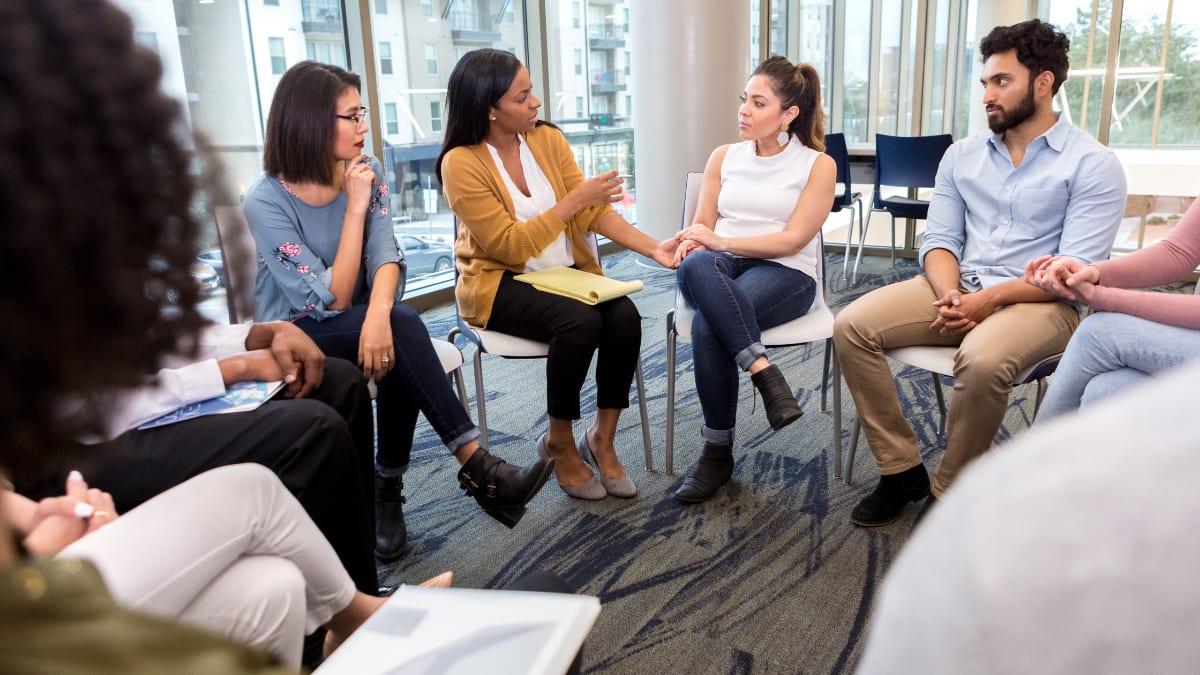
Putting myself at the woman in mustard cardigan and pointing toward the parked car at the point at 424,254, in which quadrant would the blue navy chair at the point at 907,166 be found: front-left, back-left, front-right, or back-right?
front-right

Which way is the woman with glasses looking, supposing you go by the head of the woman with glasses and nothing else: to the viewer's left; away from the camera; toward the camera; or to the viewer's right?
to the viewer's right

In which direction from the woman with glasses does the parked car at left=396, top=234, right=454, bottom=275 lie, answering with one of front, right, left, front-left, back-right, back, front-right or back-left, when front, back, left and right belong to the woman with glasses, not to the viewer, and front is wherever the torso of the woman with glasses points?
back-left

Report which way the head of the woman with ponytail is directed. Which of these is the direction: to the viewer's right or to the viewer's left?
to the viewer's left

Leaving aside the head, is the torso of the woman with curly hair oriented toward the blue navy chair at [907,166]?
yes

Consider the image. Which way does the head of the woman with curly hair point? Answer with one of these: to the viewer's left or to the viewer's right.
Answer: to the viewer's right

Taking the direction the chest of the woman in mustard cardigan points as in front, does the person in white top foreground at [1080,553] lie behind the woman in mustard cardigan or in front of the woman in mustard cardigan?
in front

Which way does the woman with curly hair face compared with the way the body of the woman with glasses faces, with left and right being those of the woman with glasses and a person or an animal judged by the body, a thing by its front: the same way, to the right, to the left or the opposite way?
to the left

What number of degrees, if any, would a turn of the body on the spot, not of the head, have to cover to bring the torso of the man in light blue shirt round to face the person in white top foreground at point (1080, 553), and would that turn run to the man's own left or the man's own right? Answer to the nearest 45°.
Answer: approximately 45° to the man's own left

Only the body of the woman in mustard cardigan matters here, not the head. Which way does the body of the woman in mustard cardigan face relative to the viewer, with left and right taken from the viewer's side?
facing the viewer and to the right of the viewer

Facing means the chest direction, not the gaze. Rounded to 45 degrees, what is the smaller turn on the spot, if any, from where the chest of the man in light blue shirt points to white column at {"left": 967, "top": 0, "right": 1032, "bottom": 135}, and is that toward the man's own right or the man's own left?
approximately 135° to the man's own right

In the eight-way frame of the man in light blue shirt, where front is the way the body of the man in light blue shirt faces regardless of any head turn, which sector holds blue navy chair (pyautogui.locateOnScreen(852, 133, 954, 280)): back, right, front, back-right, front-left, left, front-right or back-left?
back-right

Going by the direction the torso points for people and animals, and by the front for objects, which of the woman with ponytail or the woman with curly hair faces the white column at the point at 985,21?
the woman with curly hair

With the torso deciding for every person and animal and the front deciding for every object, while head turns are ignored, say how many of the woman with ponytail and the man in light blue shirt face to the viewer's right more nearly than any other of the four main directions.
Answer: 0
